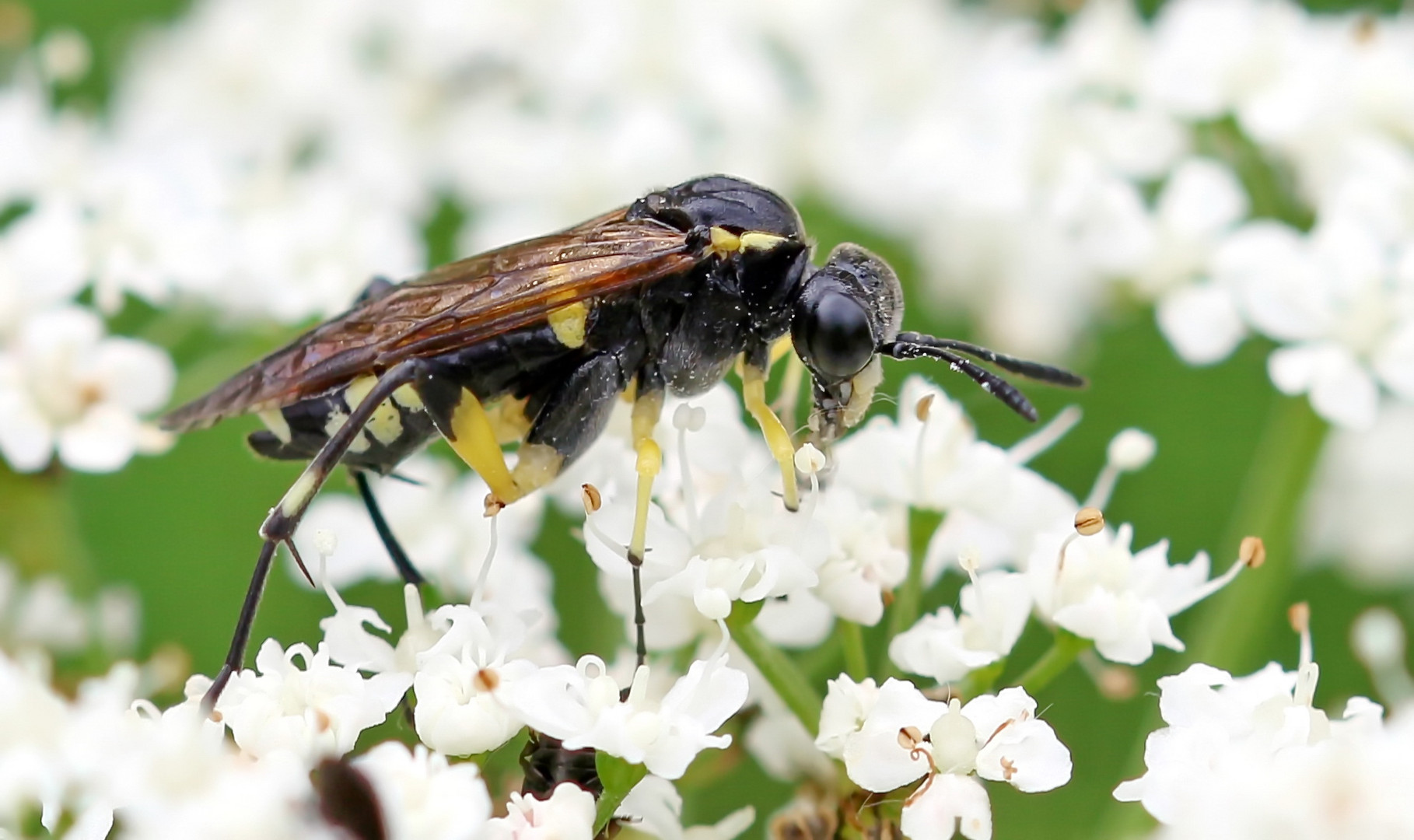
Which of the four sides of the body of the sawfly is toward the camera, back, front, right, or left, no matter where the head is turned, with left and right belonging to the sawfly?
right

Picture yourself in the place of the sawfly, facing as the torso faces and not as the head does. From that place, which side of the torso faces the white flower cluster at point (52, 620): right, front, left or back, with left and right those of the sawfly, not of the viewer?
back

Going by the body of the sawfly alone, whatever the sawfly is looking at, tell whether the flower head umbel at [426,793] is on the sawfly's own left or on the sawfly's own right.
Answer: on the sawfly's own right

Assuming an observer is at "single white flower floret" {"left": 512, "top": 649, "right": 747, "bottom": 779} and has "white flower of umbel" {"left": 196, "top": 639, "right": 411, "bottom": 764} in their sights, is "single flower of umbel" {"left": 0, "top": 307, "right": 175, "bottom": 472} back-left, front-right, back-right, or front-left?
front-right

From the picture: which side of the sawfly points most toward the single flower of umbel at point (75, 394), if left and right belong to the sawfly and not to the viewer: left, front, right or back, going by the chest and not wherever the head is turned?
back

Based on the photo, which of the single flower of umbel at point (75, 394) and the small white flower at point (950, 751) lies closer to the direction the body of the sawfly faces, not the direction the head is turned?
the small white flower

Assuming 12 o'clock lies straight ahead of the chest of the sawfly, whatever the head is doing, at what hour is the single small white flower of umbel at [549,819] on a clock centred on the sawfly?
The single small white flower of umbel is roughly at 3 o'clock from the sawfly.

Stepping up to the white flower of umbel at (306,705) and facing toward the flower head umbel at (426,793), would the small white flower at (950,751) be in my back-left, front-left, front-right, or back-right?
front-left

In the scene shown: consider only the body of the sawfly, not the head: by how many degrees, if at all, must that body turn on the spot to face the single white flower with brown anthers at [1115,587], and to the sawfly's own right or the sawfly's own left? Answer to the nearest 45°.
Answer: approximately 45° to the sawfly's own right
